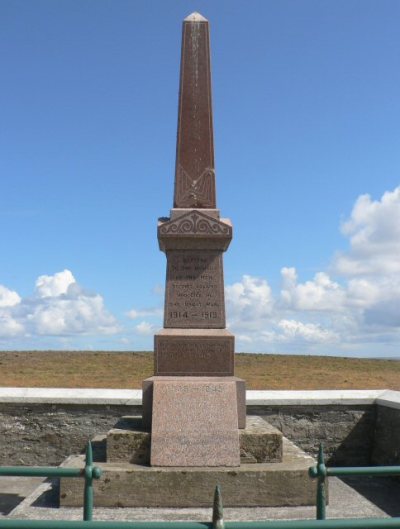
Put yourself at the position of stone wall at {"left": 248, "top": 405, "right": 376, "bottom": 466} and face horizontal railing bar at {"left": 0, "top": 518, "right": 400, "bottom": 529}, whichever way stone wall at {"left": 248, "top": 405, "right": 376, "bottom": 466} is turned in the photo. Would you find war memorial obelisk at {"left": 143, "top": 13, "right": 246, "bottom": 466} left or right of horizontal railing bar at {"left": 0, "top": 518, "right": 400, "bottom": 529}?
right

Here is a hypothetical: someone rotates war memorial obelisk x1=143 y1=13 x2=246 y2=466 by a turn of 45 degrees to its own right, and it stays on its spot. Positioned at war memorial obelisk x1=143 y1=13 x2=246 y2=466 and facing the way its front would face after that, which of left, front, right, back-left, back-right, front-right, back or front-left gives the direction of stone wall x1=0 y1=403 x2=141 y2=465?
right

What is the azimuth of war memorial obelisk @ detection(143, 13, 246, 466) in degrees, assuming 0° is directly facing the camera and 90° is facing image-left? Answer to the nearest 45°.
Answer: approximately 0°

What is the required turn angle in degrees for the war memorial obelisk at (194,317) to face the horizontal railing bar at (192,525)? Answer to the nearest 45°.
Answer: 0° — it already faces it

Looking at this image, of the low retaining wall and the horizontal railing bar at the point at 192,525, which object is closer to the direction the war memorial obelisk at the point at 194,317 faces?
the horizontal railing bar

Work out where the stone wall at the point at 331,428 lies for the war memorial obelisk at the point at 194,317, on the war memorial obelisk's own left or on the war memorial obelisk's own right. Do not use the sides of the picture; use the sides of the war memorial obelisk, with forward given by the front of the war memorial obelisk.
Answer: on the war memorial obelisk's own left

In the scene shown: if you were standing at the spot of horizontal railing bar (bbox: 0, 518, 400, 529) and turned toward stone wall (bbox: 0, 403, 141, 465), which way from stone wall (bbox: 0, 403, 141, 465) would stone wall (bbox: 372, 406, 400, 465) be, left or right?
right

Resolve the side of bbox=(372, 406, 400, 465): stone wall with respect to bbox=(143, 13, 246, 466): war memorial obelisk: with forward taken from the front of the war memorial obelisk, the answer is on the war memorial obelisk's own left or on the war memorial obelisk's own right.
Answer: on the war memorial obelisk's own left
